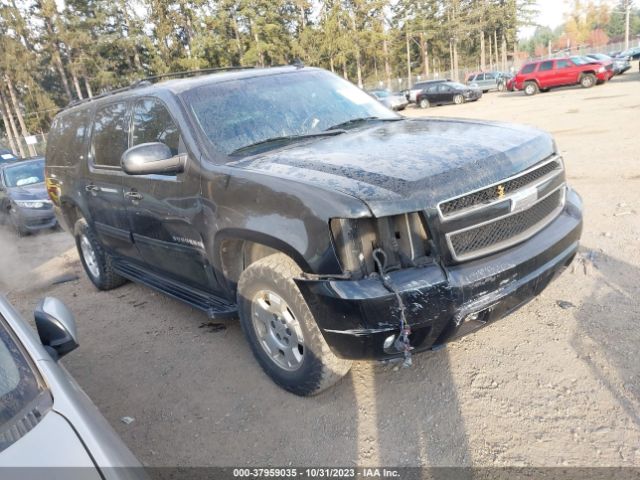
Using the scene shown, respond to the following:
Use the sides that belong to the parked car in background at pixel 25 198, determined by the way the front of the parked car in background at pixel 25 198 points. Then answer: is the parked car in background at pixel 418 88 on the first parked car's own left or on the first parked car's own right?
on the first parked car's own left

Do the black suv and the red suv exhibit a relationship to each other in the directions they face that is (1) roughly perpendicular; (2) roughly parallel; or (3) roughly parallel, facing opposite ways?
roughly parallel

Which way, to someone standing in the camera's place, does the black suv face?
facing the viewer and to the right of the viewer

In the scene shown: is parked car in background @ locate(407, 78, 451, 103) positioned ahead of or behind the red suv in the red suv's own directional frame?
behind

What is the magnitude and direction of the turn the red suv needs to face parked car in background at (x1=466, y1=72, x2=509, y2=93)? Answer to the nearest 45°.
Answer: approximately 135° to its left

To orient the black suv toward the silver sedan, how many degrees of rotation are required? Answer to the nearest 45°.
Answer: approximately 90° to its right

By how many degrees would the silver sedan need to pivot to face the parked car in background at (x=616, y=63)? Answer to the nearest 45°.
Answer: approximately 90° to its left

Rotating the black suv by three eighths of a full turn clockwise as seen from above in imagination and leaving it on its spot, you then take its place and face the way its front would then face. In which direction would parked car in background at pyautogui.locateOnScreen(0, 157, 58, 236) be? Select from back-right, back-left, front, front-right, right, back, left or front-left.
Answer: front-right

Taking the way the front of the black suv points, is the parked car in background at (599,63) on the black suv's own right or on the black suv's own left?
on the black suv's own left

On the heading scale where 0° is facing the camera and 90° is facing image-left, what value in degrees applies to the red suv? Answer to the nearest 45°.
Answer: approximately 270°

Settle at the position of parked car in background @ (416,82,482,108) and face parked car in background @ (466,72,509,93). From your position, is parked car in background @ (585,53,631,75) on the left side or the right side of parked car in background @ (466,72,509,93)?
right

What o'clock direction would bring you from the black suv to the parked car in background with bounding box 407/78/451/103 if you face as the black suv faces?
The parked car in background is roughly at 8 o'clock from the black suv.

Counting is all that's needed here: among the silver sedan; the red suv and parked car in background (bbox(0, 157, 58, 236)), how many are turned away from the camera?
0

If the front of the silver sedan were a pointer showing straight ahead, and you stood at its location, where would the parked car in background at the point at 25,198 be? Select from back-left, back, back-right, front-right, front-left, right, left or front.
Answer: back-left

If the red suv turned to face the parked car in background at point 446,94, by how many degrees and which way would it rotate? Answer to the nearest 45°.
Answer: approximately 180°

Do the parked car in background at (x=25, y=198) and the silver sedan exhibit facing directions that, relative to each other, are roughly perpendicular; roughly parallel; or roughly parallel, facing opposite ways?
roughly parallel
